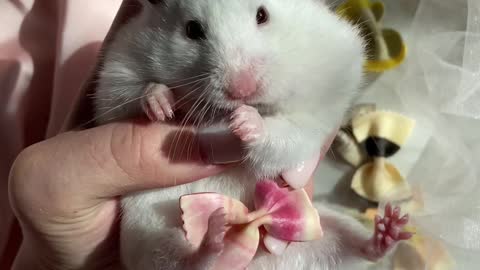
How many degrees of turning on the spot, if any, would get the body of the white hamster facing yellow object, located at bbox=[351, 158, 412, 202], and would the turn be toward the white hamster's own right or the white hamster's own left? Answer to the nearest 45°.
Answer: approximately 135° to the white hamster's own left

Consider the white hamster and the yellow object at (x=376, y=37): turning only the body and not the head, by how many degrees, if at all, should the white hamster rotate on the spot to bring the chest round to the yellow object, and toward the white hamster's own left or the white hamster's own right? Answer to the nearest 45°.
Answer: approximately 135° to the white hamster's own left

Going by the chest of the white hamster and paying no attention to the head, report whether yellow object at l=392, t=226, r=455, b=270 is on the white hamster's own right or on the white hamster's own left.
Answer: on the white hamster's own left

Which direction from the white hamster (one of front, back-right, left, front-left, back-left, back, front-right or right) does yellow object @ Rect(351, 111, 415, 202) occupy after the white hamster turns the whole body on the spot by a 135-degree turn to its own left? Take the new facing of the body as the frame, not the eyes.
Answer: front

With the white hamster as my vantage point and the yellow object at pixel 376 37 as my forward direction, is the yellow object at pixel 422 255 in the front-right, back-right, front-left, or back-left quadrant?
front-right

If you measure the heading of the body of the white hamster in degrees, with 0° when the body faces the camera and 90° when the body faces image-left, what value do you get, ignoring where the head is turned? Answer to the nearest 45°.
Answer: approximately 0°

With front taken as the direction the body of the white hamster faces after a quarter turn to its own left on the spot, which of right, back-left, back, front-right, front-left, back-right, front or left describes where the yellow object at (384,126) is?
front-left
